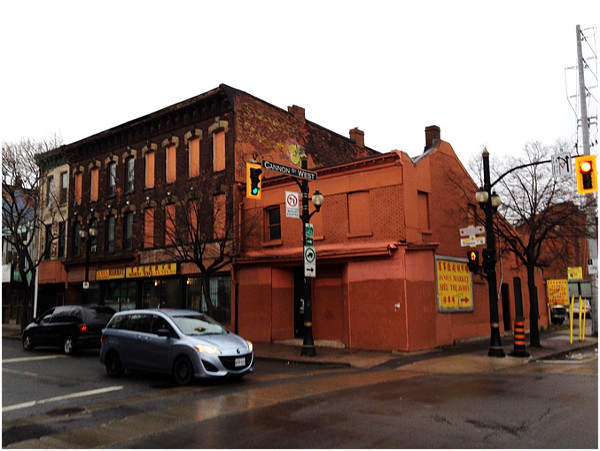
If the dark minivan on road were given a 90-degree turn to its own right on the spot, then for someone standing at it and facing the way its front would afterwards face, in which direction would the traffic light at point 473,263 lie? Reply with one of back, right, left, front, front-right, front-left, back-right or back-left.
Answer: right

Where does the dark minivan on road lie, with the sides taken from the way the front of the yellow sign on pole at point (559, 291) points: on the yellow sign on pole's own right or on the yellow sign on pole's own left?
on the yellow sign on pole's own right

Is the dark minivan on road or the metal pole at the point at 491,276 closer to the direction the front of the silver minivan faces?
the metal pole

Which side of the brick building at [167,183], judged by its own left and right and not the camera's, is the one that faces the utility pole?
left

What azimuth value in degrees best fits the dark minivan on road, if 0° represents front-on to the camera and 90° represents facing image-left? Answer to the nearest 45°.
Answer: approximately 135°

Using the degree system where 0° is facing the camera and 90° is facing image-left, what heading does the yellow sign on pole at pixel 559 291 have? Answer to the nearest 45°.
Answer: approximately 0°

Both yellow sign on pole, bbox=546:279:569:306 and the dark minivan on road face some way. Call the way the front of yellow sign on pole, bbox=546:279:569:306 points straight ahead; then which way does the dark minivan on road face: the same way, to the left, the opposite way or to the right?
to the right
